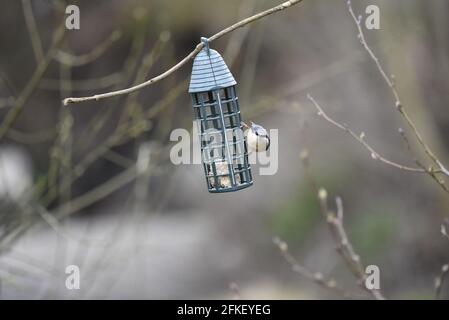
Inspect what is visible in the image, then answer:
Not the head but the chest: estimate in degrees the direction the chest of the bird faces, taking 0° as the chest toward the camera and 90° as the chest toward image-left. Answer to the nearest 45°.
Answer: approximately 90°
